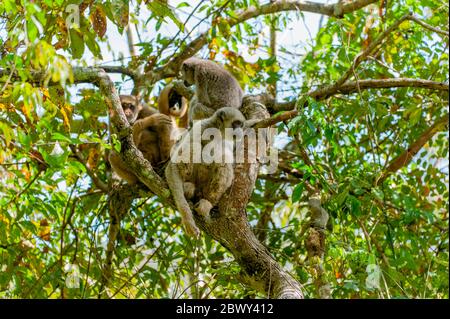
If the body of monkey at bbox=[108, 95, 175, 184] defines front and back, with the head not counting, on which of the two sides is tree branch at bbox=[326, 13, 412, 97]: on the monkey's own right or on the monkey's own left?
on the monkey's own left

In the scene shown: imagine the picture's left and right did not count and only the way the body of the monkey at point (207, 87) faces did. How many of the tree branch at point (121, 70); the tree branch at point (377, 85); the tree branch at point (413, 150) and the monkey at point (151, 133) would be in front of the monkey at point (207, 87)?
2

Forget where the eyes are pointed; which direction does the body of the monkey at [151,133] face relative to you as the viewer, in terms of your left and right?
facing the viewer and to the left of the viewer

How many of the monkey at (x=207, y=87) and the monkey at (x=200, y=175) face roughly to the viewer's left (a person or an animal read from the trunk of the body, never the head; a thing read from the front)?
1

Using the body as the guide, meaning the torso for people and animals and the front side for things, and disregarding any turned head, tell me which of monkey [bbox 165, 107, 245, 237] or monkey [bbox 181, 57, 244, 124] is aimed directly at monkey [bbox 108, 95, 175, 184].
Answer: monkey [bbox 181, 57, 244, 124]

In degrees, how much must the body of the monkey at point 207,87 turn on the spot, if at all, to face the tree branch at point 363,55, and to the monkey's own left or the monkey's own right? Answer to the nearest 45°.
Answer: approximately 135° to the monkey's own left

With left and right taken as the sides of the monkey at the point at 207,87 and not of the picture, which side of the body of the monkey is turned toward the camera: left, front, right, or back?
left

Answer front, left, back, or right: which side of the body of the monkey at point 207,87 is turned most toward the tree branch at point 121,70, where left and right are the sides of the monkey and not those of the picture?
front

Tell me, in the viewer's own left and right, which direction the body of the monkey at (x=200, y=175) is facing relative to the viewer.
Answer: facing the viewer and to the right of the viewer

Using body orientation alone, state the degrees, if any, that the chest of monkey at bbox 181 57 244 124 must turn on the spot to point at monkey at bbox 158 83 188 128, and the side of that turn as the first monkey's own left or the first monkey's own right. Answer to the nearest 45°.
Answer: approximately 45° to the first monkey's own right
